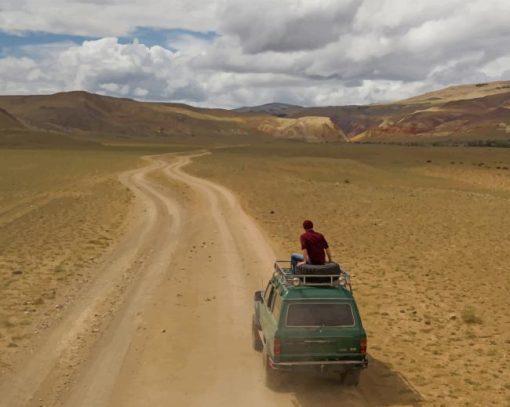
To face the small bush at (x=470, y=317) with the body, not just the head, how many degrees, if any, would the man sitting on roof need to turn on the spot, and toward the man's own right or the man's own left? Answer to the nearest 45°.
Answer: approximately 90° to the man's own right

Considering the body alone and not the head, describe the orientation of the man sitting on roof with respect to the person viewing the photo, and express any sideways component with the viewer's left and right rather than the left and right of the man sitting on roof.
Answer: facing away from the viewer and to the left of the viewer

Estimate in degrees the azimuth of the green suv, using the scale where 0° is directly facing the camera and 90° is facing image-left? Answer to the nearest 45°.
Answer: approximately 180°

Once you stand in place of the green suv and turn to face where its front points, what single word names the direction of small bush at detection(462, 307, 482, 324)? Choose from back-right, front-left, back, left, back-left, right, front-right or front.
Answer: front-right
